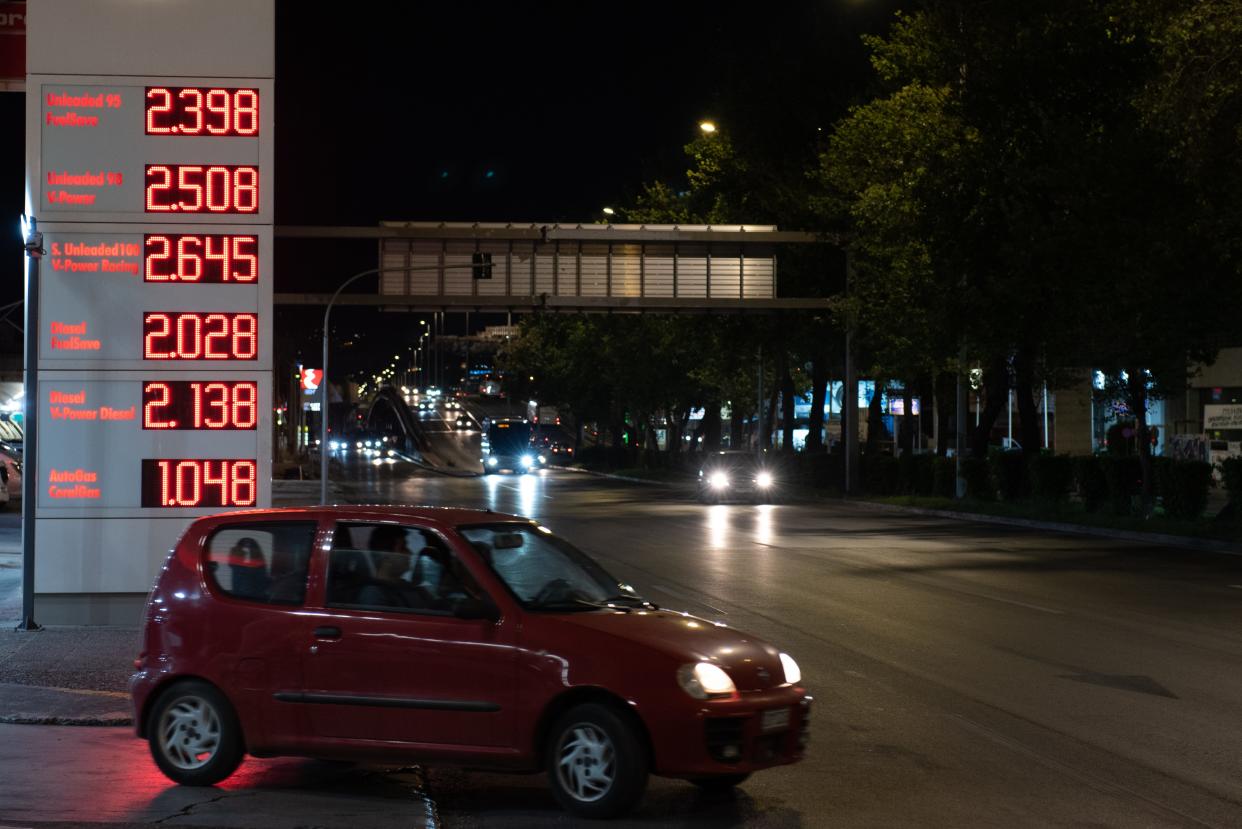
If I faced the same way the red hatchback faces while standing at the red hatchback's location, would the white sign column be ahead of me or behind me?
behind

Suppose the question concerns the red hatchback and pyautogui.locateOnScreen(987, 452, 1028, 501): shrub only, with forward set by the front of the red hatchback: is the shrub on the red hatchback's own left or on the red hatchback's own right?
on the red hatchback's own left

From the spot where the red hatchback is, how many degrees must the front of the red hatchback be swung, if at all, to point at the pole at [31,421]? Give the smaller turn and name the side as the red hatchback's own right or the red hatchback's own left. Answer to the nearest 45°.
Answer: approximately 180°

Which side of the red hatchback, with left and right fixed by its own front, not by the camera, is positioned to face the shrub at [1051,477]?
left

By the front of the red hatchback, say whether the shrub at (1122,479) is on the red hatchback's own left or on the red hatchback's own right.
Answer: on the red hatchback's own left

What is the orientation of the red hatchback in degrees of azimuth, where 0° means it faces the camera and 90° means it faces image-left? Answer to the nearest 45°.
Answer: approximately 315°

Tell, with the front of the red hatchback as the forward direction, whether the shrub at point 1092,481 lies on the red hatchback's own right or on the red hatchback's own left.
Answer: on the red hatchback's own left

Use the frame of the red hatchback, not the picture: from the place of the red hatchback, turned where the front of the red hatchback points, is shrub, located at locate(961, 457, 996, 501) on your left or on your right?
on your left

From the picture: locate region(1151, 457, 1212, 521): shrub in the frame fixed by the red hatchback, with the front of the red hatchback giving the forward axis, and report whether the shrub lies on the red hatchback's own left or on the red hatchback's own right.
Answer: on the red hatchback's own left
